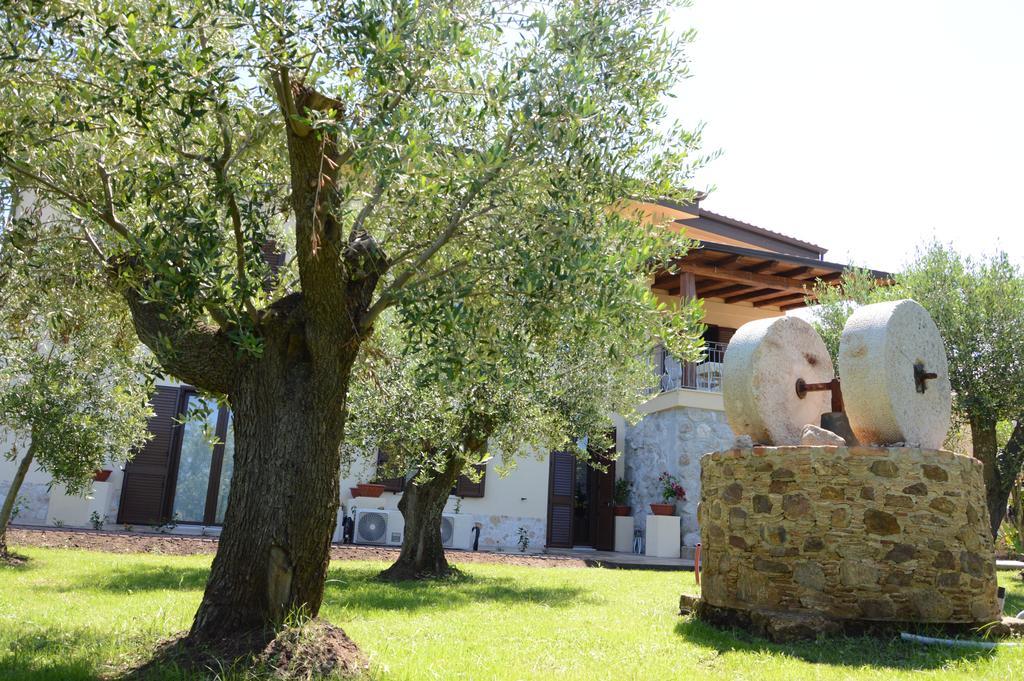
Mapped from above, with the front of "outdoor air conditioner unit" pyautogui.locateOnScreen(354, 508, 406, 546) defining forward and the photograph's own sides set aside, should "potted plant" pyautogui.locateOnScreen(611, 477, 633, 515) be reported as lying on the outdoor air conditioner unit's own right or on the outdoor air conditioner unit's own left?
on the outdoor air conditioner unit's own left

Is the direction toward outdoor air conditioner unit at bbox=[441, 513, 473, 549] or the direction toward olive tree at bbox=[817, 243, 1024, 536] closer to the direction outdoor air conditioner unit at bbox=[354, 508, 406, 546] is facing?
the olive tree

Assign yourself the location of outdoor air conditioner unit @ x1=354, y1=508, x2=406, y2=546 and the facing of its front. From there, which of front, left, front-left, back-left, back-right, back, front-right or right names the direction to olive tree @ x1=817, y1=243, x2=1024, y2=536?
front-left

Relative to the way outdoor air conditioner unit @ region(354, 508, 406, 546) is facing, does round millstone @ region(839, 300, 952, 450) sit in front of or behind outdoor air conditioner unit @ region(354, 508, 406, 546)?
in front

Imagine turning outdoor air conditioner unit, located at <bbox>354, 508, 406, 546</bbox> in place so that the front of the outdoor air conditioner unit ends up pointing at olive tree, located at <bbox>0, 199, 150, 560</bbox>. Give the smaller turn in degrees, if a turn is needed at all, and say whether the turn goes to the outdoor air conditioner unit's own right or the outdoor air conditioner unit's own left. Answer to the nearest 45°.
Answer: approximately 45° to the outdoor air conditioner unit's own right

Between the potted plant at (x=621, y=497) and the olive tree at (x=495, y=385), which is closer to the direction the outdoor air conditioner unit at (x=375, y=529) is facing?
the olive tree

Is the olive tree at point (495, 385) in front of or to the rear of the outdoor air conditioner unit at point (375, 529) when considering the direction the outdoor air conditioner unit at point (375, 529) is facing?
in front

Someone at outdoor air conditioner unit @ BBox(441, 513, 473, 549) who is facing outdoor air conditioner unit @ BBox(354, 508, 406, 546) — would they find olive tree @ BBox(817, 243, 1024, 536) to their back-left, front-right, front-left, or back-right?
back-left

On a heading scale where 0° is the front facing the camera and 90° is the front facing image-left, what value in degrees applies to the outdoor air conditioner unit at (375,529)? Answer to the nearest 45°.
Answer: approximately 0°

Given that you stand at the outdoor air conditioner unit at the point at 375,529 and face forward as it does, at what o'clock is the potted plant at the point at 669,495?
The potted plant is roughly at 9 o'clock from the outdoor air conditioner unit.

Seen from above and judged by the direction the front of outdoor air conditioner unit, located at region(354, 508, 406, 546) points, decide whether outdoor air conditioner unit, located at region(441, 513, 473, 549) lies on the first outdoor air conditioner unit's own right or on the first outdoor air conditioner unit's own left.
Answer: on the first outdoor air conditioner unit's own left
